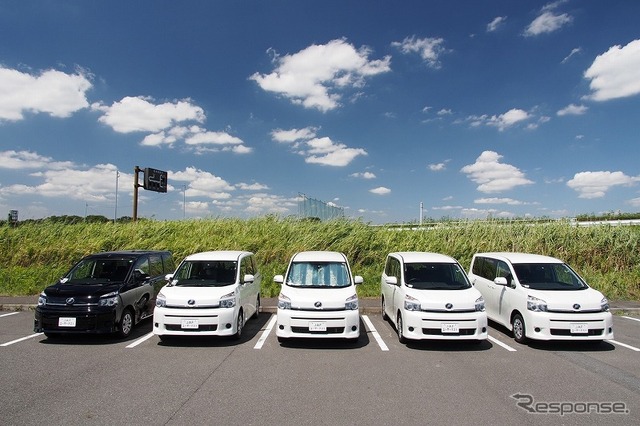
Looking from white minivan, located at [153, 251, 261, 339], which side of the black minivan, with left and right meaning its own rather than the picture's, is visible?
left

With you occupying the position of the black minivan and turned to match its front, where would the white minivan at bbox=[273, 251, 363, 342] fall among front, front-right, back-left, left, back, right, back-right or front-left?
left

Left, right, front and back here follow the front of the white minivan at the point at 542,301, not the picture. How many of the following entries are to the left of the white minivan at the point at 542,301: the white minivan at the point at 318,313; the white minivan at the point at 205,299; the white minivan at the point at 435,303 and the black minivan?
0

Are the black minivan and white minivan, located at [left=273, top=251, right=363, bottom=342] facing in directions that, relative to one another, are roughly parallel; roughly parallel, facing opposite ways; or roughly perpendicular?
roughly parallel

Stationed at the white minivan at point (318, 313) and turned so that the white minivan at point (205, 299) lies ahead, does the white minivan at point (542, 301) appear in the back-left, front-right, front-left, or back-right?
back-right

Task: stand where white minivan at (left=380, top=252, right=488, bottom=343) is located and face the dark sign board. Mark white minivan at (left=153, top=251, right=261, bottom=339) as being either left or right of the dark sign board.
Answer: left

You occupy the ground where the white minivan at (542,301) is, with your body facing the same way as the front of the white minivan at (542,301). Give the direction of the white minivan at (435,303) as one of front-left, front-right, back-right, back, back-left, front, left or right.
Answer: right

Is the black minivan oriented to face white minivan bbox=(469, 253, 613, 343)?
no

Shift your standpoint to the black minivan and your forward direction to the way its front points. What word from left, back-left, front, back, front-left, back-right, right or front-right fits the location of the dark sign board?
back-right

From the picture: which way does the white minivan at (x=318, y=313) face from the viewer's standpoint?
toward the camera

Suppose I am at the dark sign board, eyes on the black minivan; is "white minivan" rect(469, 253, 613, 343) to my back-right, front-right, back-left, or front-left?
front-left

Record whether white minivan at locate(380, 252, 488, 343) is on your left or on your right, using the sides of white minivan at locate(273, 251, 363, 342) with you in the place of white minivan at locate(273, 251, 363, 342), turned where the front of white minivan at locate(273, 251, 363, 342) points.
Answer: on your left

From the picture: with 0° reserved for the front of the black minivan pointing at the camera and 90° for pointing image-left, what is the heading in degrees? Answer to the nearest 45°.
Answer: approximately 45°

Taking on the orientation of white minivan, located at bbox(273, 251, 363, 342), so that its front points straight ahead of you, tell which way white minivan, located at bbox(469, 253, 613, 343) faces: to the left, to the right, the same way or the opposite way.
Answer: the same way

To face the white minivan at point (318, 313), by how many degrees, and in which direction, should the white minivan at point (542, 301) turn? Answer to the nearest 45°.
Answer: approximately 90° to its right

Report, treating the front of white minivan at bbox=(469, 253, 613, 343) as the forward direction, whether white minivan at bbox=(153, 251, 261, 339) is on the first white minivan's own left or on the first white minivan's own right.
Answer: on the first white minivan's own right

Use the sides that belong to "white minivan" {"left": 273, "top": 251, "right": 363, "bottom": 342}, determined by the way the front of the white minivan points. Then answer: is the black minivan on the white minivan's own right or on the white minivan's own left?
on the white minivan's own right

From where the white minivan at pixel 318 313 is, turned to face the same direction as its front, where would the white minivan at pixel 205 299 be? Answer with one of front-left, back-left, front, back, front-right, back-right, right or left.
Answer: right

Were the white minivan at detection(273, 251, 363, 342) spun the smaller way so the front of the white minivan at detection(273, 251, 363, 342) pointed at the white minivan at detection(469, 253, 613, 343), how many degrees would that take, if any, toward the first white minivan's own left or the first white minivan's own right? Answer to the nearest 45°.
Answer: approximately 90° to the first white minivan's own left
